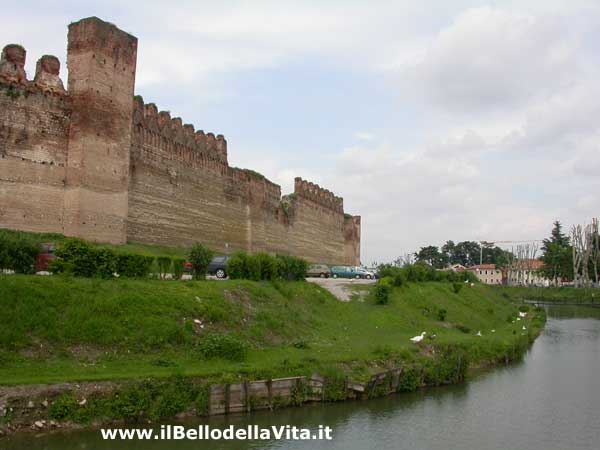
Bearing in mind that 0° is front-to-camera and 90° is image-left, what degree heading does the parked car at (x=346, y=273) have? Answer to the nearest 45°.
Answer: approximately 270°

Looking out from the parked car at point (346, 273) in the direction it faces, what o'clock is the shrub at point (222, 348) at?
The shrub is roughly at 3 o'clock from the parked car.

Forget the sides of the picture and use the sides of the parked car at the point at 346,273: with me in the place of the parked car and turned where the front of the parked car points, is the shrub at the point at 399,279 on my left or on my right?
on my right
